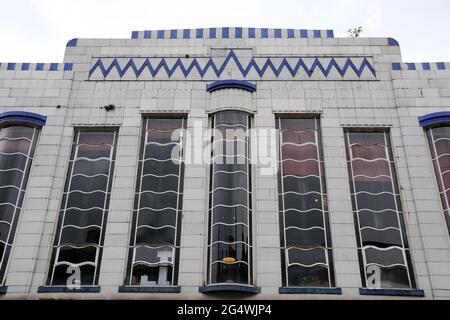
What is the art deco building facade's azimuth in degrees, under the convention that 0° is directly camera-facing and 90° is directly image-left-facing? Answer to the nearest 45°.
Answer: approximately 0°
